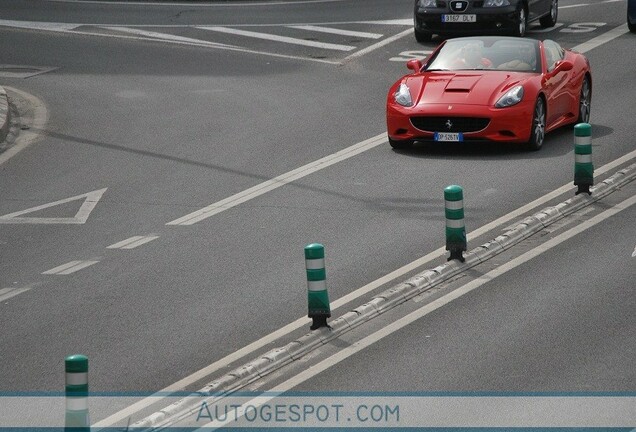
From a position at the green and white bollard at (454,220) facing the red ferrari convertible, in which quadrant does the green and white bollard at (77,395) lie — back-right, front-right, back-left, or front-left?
back-left

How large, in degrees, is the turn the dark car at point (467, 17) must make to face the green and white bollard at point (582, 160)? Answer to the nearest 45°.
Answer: approximately 45° to its left

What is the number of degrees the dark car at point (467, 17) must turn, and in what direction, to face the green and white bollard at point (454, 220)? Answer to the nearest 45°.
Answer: approximately 45° to its left

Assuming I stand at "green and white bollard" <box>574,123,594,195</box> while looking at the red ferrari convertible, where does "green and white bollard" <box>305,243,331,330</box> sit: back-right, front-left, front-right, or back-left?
back-left

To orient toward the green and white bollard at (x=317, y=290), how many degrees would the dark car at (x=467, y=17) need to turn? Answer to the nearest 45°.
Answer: approximately 45° to its left

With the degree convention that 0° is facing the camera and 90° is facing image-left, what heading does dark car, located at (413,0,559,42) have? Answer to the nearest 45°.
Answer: approximately 45°

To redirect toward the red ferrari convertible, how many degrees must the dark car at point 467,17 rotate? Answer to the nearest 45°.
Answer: approximately 45° to its left
